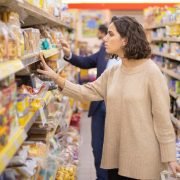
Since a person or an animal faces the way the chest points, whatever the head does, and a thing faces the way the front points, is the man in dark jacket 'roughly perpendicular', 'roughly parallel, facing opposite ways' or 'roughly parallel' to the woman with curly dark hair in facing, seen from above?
roughly parallel

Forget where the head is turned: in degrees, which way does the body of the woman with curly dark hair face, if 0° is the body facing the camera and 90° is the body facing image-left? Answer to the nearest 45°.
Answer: approximately 45°

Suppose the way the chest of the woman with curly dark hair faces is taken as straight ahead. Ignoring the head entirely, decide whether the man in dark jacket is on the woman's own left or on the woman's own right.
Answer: on the woman's own right

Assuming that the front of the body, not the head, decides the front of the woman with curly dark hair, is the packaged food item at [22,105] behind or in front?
in front

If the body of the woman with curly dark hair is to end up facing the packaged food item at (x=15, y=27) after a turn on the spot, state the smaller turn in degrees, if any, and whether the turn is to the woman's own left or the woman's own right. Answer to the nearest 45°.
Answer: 0° — they already face it

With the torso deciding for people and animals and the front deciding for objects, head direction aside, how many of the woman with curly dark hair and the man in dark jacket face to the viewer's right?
0

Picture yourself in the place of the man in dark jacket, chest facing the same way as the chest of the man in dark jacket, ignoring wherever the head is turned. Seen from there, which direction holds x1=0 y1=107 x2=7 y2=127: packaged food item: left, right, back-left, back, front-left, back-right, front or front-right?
front-left

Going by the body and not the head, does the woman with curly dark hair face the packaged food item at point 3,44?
yes

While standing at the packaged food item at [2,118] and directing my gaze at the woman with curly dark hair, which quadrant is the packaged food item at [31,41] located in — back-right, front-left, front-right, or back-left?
front-left

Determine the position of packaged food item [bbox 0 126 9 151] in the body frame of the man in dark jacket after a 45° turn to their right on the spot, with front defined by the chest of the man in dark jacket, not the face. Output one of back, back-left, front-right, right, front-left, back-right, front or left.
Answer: left

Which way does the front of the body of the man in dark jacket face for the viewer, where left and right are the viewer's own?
facing the viewer and to the left of the viewer

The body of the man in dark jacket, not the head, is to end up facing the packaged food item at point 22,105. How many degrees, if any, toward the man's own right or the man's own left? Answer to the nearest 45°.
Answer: approximately 45° to the man's own left

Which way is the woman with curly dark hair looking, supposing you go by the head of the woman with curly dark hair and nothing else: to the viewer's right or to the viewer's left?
to the viewer's left
